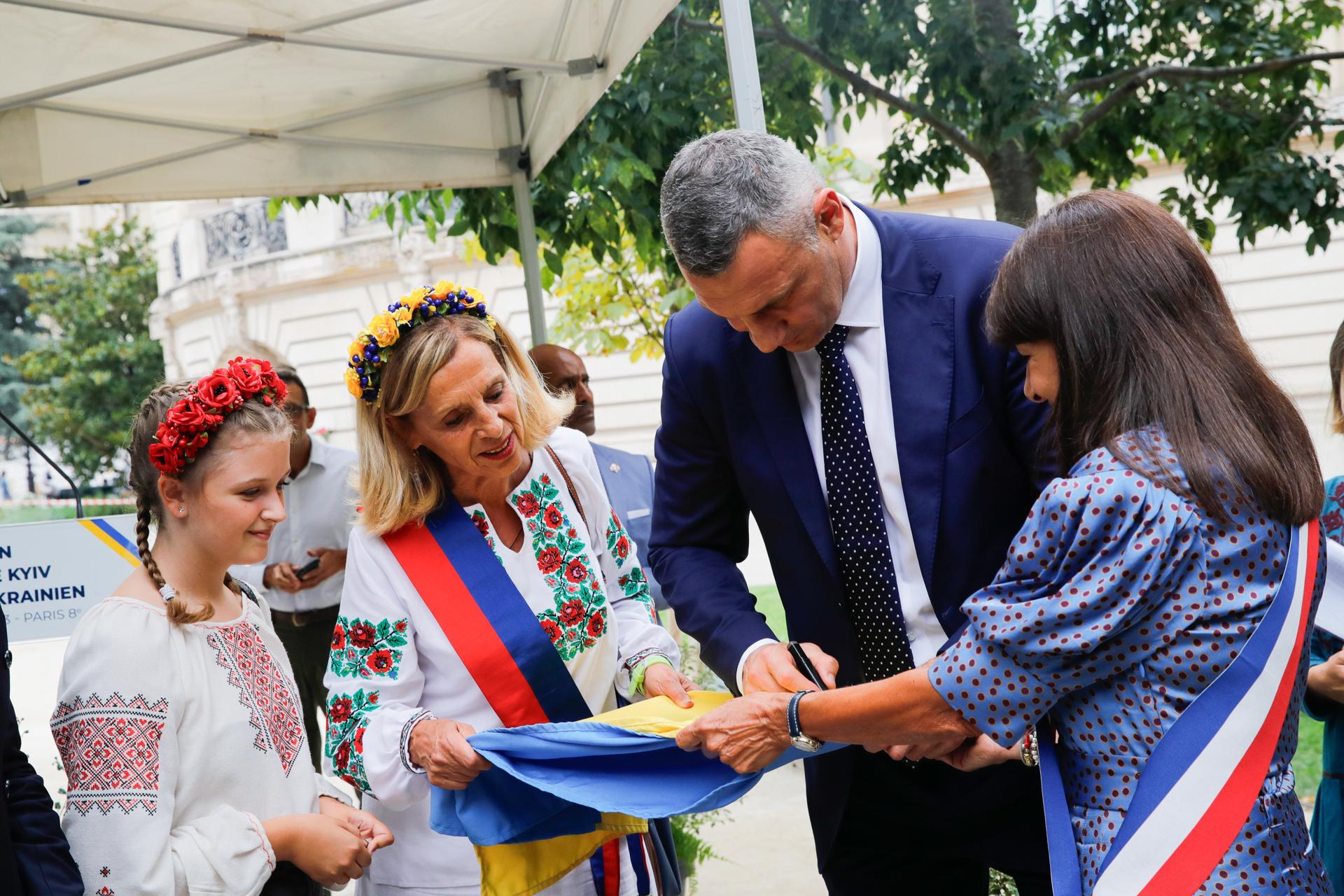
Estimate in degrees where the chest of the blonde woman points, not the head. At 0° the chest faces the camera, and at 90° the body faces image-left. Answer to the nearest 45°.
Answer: approximately 315°

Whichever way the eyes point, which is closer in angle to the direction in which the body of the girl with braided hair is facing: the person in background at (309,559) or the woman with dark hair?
the woman with dark hair

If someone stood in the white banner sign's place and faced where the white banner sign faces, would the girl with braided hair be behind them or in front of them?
in front

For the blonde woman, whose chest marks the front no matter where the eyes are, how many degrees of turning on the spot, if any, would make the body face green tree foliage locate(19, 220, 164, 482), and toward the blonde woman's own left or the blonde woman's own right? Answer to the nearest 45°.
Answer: approximately 135° to the blonde woman's own left

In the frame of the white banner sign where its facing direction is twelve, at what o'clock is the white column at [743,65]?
The white column is roughly at 11 o'clock from the white banner sign.

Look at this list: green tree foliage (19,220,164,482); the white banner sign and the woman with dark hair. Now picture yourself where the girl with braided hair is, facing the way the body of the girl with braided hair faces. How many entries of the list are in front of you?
1

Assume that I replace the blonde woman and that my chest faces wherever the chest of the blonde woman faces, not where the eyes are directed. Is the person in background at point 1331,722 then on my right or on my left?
on my left

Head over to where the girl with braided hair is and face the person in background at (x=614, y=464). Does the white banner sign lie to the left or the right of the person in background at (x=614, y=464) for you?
left
